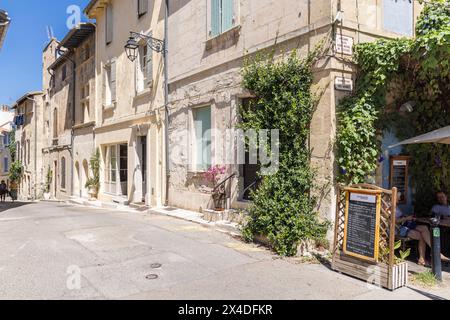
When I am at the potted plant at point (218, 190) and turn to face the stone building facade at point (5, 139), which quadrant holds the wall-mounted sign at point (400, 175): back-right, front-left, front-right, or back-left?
back-right

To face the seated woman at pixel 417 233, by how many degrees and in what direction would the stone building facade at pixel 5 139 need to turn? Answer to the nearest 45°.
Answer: approximately 45° to its right

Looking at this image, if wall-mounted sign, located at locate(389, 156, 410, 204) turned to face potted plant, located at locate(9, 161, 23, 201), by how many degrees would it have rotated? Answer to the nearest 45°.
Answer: approximately 135° to its right

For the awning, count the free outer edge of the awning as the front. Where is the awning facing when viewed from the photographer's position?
facing to the left of the viewer

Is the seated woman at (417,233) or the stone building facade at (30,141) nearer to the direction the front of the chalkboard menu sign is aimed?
the stone building facade

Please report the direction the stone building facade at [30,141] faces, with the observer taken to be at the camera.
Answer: facing the viewer and to the left of the viewer
